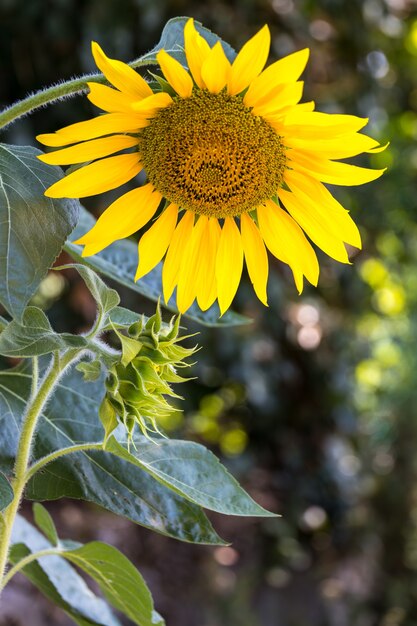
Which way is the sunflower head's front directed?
toward the camera
